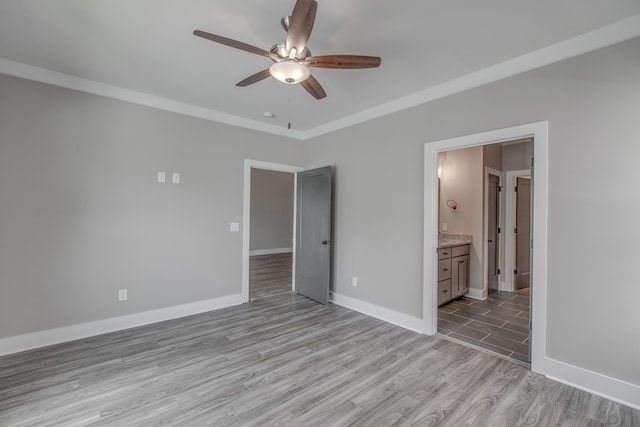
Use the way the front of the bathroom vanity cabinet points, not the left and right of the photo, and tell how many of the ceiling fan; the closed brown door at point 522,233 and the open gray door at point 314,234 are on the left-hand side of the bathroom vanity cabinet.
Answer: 1

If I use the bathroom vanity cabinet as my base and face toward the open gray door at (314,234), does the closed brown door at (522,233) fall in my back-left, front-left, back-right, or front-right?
back-right

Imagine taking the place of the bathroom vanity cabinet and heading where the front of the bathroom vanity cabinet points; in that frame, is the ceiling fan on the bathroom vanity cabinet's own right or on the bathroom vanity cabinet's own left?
on the bathroom vanity cabinet's own right

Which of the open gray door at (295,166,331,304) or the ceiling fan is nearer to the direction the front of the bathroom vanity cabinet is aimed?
the ceiling fan

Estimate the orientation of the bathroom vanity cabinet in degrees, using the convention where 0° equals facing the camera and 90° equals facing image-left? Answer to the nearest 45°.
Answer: approximately 315°

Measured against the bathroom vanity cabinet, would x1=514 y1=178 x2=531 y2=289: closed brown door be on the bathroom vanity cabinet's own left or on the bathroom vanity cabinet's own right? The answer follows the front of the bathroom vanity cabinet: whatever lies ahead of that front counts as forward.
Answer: on the bathroom vanity cabinet's own left

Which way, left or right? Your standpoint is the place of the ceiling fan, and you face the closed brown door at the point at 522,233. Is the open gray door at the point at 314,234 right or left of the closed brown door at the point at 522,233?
left

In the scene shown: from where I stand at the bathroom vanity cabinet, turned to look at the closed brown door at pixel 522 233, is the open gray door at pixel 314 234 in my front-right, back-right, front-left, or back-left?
back-left
